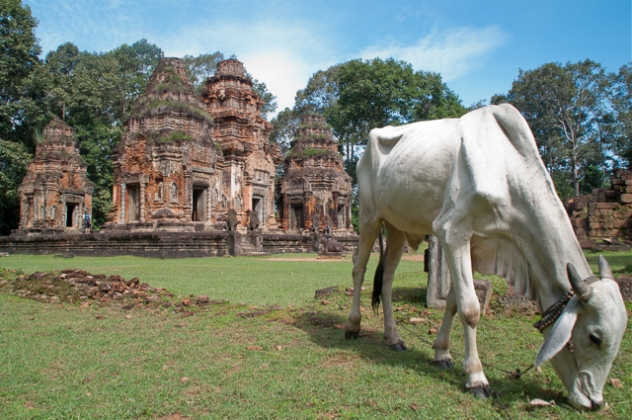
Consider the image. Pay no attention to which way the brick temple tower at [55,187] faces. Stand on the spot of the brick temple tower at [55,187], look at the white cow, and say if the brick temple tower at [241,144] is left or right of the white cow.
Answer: left

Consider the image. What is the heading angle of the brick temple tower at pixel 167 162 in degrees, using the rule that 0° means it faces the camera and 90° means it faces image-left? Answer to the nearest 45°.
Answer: approximately 315°

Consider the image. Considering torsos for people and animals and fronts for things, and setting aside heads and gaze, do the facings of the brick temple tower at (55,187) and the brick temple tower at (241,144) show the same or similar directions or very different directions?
same or similar directions

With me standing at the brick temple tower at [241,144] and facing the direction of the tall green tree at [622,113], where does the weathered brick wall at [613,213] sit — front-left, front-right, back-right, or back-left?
front-right

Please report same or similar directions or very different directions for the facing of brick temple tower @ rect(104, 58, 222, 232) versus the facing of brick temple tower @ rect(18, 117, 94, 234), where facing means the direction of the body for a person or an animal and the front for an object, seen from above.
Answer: same or similar directions

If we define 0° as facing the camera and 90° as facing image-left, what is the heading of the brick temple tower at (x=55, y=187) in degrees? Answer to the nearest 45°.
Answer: approximately 315°

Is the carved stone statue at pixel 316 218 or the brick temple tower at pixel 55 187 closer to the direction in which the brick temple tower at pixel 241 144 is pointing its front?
the carved stone statue

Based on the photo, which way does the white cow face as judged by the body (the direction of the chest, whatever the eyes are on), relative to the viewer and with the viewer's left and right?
facing the viewer and to the right of the viewer

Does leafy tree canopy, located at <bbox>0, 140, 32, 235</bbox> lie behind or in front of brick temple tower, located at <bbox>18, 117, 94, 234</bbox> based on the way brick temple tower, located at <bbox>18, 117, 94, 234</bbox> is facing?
behind

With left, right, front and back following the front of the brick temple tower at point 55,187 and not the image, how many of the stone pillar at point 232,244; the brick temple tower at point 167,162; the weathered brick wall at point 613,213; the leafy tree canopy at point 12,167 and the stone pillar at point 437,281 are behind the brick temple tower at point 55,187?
1
